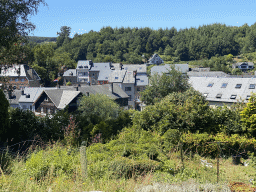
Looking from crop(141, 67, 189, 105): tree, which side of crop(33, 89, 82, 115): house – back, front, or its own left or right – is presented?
left

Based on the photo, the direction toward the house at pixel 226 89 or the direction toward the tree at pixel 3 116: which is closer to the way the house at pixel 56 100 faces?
the tree

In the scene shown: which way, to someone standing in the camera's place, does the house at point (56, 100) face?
facing the viewer and to the left of the viewer

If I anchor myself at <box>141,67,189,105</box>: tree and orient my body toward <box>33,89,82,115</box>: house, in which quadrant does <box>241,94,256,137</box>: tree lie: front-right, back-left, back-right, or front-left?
back-left

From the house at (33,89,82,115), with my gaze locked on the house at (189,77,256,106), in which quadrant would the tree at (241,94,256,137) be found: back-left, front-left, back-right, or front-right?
front-right

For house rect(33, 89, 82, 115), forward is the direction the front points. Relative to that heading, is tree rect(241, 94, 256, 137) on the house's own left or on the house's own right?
on the house's own left

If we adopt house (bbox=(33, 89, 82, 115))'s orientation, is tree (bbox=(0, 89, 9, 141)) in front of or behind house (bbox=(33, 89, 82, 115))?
in front

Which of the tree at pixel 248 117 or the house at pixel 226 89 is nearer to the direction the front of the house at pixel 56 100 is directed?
the tree

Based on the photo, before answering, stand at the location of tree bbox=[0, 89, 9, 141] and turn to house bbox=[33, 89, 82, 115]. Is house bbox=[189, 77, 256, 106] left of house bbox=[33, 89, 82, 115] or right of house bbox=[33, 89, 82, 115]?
right

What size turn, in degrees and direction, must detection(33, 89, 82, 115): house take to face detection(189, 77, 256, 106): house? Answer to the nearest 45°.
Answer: approximately 135° to its left

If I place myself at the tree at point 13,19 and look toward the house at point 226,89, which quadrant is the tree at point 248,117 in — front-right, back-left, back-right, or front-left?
front-right
